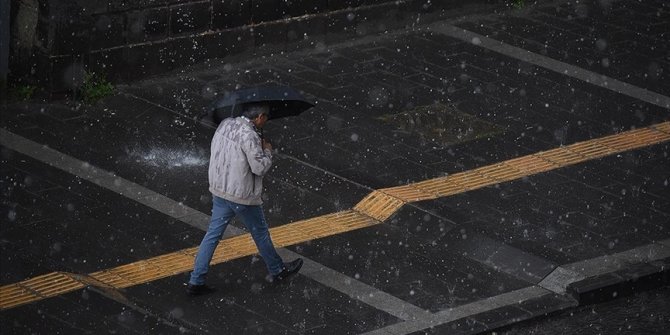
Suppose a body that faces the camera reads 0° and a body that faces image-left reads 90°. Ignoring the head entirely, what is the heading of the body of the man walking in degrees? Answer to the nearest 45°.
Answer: approximately 225°
